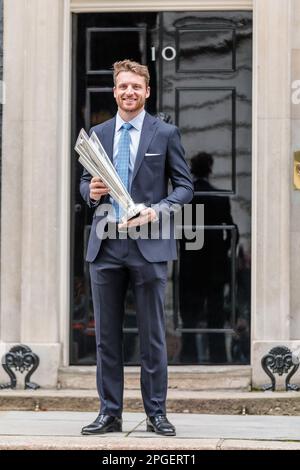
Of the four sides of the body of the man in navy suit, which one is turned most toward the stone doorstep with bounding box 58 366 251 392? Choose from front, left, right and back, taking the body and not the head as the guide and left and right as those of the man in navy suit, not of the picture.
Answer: back

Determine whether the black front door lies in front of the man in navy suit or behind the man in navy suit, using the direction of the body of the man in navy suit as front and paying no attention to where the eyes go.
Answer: behind

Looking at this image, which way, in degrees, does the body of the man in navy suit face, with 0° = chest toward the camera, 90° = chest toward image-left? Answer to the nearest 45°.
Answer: approximately 0°

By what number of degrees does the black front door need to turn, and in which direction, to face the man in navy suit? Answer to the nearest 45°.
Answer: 0° — it already faces them

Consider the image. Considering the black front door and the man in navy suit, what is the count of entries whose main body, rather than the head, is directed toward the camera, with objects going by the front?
2
